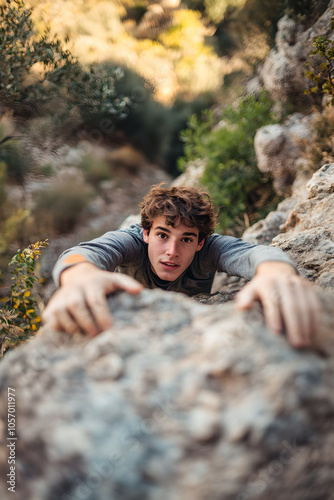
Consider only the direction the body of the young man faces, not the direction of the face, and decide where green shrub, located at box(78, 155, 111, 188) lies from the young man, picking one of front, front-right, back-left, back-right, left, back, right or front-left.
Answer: back

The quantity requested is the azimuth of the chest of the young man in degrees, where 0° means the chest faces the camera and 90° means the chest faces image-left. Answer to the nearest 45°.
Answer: approximately 0°

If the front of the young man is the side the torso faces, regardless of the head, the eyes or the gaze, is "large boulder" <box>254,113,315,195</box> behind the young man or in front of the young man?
behind
